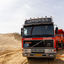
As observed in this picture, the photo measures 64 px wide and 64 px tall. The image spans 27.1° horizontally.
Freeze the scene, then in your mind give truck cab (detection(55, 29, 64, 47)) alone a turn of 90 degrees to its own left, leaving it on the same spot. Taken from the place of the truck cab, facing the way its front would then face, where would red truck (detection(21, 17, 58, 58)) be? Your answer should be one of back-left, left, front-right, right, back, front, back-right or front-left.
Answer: front-right

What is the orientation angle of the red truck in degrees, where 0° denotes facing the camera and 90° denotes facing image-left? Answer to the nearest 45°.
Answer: approximately 0°

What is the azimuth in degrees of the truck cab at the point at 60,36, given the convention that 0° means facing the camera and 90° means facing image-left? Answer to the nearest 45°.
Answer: approximately 45°
